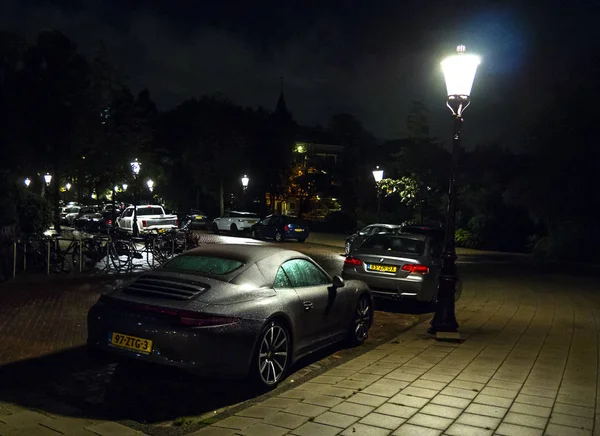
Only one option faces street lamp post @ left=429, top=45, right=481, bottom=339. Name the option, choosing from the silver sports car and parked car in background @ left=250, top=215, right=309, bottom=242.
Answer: the silver sports car

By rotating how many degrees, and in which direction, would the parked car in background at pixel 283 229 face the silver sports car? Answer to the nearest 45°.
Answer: approximately 135° to its left

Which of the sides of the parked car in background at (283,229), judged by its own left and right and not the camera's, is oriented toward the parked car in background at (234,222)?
front

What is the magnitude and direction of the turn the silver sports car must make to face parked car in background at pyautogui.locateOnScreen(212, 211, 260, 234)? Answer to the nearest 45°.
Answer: approximately 45° to its left

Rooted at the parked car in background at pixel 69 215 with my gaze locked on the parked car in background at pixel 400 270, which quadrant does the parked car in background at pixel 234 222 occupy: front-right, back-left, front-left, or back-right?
front-left

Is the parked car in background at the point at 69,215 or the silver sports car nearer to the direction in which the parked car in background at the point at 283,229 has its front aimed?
the parked car in background

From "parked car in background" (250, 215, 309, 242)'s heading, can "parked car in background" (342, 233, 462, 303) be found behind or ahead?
behind

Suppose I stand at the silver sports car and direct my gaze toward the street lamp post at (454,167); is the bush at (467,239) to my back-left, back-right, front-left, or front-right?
front-left

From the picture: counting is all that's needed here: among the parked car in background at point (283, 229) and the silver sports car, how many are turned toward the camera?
0

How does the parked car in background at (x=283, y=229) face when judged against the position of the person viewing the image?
facing away from the viewer and to the left of the viewer

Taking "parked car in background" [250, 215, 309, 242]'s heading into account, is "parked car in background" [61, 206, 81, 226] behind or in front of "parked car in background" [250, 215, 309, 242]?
in front

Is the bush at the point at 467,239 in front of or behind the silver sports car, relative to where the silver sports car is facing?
in front

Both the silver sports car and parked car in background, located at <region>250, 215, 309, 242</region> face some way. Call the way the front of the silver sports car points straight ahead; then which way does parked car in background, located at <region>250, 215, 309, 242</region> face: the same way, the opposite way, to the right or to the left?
to the left

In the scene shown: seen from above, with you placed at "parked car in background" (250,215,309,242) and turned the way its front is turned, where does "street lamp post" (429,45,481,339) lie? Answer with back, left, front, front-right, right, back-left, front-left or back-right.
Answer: back-left

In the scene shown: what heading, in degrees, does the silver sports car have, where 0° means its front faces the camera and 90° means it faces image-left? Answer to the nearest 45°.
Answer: approximately 225°
